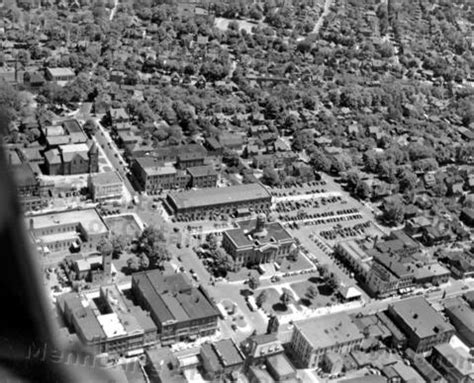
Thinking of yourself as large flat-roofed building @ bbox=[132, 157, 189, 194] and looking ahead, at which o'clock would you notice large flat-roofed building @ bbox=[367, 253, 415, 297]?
large flat-roofed building @ bbox=[367, 253, 415, 297] is roughly at 10 o'clock from large flat-roofed building @ bbox=[132, 157, 189, 194].

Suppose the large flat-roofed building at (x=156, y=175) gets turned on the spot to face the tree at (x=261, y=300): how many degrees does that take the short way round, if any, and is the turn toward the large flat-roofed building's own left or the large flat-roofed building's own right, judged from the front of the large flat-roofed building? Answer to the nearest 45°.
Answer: approximately 45° to the large flat-roofed building's own left

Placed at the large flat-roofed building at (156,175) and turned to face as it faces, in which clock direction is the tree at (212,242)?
The tree is roughly at 11 o'clock from the large flat-roofed building.

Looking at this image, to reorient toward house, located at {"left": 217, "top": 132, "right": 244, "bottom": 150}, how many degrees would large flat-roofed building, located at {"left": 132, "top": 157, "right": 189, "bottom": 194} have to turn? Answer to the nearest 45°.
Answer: approximately 135° to its left

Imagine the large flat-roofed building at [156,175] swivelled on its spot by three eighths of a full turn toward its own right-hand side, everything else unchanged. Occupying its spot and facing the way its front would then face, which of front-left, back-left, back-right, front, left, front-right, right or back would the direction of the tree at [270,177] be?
back-right

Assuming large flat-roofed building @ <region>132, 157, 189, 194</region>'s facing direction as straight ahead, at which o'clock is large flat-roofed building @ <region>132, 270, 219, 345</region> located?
large flat-roofed building @ <region>132, 270, 219, 345</region> is roughly at 12 o'clock from large flat-roofed building @ <region>132, 157, 189, 194</region>.

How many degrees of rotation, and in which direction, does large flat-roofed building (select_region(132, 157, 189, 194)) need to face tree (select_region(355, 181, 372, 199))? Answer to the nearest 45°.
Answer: approximately 90° to its left

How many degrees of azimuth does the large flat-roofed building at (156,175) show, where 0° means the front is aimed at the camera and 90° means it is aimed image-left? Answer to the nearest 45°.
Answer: approximately 0°

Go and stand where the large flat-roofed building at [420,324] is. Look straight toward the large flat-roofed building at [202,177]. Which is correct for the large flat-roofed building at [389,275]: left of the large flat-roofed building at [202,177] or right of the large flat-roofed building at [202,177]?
right

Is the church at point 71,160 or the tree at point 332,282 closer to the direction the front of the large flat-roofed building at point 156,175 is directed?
the tree

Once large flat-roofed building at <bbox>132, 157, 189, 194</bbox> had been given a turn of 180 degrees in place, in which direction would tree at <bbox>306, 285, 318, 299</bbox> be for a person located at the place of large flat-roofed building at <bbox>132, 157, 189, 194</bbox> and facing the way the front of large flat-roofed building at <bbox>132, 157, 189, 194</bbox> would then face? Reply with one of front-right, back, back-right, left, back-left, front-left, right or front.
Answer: back-right

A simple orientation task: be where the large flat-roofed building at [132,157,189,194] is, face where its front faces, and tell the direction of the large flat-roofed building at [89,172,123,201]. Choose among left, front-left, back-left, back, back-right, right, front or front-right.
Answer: front-right

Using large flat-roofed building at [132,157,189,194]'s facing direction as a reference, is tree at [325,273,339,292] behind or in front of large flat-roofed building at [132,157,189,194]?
in front

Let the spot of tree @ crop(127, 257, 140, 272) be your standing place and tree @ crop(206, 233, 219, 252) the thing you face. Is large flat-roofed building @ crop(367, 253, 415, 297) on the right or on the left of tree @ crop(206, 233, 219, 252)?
right

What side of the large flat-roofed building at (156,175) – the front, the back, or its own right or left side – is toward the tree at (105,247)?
front

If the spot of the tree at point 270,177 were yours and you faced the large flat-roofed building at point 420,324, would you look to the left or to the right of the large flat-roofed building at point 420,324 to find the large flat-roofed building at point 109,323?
right

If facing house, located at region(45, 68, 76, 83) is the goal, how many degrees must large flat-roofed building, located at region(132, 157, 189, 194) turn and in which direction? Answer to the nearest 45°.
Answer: approximately 135° to its right

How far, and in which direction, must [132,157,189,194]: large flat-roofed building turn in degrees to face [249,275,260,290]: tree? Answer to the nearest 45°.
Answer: approximately 45° to its left

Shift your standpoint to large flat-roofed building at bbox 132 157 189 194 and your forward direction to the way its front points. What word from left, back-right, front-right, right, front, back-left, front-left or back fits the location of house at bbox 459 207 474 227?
left

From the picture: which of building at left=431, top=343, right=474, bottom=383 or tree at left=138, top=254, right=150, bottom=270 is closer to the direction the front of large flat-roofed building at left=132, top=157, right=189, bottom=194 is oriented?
the tree
